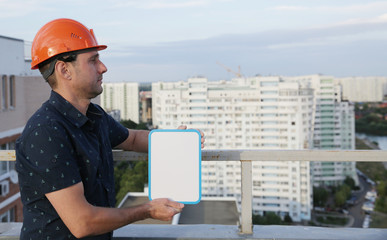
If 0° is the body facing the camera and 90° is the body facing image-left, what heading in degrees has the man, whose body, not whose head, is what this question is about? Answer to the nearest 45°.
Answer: approximately 270°

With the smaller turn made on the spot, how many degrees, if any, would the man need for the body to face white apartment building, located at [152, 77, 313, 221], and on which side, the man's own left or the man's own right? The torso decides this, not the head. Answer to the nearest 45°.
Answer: approximately 90° to the man's own left

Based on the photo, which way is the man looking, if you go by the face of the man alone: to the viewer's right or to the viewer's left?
to the viewer's right

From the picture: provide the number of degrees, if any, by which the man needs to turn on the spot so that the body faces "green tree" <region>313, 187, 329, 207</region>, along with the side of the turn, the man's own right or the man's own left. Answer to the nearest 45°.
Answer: approximately 45° to the man's own left

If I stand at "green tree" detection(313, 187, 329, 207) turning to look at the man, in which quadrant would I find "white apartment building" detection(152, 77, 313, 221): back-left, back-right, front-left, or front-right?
front-right
